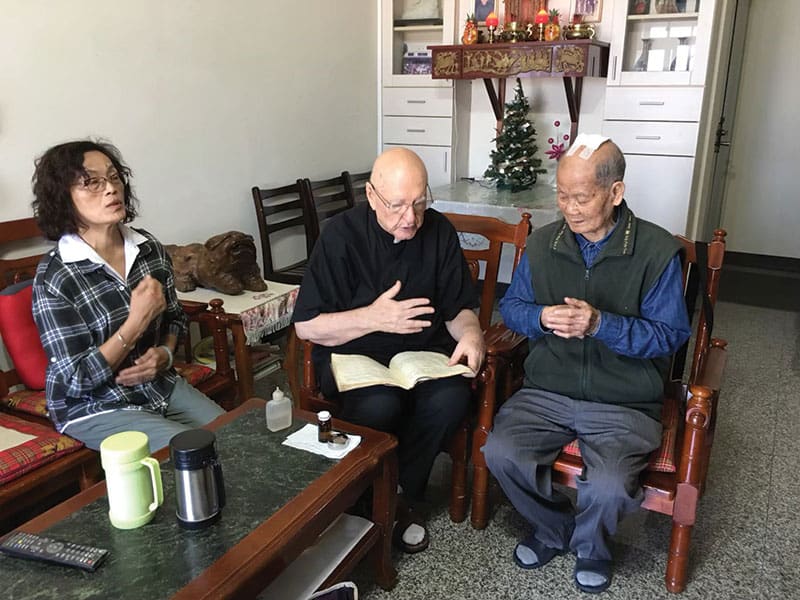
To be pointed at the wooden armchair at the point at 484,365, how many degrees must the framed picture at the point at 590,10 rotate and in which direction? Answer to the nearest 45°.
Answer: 0° — it already faces it

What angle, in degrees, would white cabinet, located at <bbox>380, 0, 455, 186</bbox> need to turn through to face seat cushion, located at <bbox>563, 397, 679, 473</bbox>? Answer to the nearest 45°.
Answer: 0° — it already faces it

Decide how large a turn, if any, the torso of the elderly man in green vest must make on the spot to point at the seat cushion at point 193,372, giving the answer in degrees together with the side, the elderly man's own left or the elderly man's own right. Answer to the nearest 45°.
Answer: approximately 45° to the elderly man's own right

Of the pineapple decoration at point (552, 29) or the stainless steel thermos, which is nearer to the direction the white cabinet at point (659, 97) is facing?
the stainless steel thermos

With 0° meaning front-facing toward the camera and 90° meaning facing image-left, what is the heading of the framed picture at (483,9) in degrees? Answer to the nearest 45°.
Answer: approximately 0°

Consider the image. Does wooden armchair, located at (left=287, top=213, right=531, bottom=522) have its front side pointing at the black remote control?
yes

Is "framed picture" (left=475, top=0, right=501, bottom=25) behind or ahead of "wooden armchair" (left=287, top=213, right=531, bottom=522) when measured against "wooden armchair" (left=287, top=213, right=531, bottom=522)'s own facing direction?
behind

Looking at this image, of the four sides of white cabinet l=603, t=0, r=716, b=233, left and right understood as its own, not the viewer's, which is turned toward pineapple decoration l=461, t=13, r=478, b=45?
right

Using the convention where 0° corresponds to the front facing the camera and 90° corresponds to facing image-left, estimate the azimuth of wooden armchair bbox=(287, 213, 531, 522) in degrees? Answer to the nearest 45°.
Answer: approximately 45°
